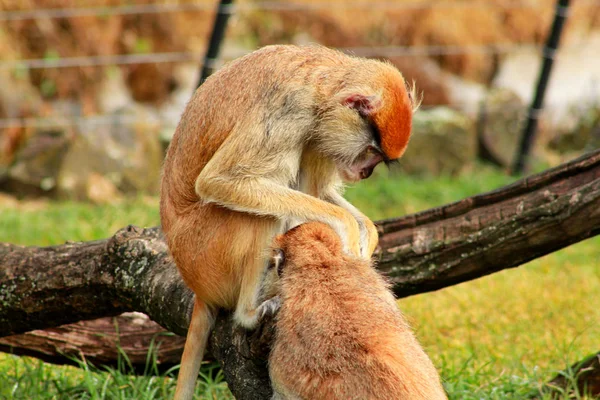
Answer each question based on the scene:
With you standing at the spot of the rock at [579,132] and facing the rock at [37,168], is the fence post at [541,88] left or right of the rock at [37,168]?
left

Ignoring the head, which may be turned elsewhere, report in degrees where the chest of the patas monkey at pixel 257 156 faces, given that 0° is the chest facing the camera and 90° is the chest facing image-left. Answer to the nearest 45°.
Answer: approximately 270°
